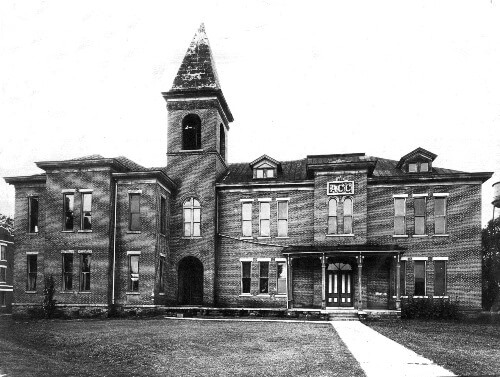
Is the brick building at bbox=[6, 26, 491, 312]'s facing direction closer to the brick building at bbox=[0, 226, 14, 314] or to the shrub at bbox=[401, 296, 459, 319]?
the shrub

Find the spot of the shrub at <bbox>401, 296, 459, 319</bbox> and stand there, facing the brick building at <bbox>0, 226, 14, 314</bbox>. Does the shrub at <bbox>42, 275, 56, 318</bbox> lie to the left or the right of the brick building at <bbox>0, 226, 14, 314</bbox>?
left

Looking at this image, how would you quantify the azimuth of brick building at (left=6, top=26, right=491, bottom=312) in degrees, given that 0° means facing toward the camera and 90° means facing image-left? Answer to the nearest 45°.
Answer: approximately 0°

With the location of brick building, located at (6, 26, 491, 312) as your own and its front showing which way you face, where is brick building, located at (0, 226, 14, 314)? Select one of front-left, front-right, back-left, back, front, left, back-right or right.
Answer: back-right

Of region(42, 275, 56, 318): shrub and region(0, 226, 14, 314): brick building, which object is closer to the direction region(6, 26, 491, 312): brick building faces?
the shrub
